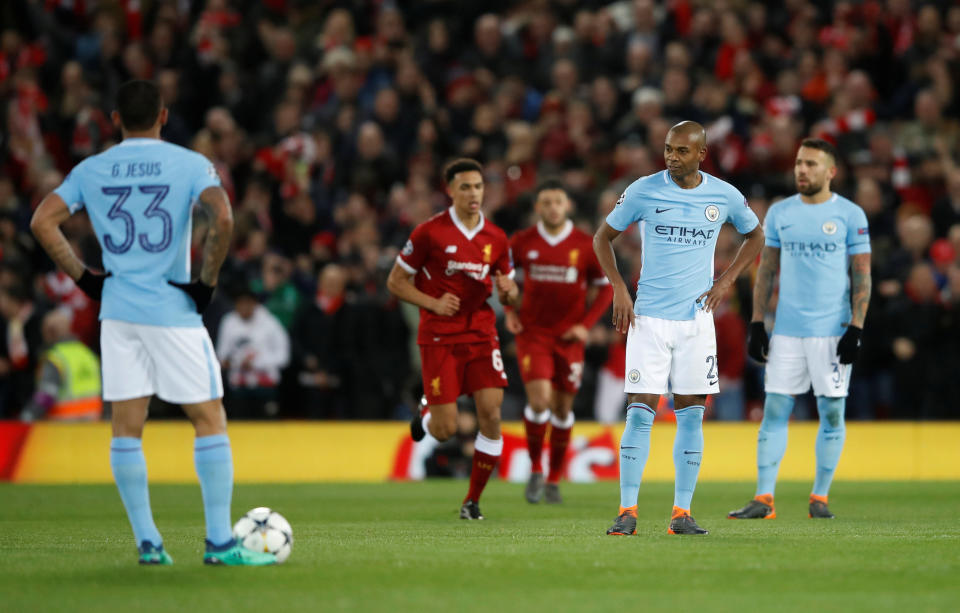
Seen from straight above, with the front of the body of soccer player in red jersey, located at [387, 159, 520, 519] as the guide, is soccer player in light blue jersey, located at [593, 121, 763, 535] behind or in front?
in front

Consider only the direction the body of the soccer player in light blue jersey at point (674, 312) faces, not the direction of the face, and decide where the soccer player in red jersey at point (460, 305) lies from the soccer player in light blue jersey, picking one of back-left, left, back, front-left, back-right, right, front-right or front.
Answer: back-right

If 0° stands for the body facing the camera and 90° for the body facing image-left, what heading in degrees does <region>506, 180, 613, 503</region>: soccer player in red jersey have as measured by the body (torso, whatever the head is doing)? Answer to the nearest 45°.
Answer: approximately 0°

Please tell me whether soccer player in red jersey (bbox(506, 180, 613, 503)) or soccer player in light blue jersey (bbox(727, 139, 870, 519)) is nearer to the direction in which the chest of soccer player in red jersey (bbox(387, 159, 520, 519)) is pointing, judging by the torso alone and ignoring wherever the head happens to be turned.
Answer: the soccer player in light blue jersey

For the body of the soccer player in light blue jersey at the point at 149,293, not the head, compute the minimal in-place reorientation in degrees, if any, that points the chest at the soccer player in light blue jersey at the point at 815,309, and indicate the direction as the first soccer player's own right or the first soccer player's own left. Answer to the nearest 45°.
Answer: approximately 45° to the first soccer player's own right

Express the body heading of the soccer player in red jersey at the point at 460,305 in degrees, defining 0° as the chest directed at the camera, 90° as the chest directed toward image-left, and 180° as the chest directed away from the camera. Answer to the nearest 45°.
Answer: approximately 315°

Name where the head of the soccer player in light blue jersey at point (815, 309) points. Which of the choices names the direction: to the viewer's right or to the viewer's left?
to the viewer's left

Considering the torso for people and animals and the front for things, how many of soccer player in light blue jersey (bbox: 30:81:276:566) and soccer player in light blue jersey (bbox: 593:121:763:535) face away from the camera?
1

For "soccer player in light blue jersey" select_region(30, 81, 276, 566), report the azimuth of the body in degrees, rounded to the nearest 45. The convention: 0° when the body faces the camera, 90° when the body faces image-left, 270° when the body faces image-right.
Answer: approximately 180°

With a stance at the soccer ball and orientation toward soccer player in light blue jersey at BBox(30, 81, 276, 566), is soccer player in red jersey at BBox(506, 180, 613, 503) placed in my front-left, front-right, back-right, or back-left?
back-right
